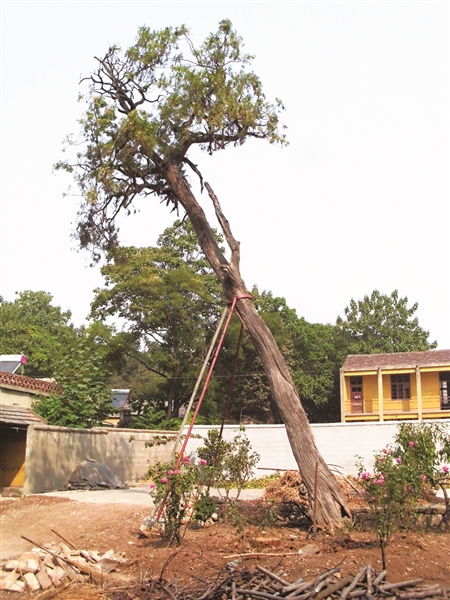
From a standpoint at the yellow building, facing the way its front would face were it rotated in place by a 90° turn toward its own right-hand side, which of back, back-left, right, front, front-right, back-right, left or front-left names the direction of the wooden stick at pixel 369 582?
left

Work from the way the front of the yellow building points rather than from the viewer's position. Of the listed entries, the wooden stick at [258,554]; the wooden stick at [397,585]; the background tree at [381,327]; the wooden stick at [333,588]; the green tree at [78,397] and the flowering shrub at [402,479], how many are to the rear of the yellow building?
1

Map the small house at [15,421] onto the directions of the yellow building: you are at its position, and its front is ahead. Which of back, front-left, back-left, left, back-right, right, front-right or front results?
front-right

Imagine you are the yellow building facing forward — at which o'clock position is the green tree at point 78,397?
The green tree is roughly at 1 o'clock from the yellow building.

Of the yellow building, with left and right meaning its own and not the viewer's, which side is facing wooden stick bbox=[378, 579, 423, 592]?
front

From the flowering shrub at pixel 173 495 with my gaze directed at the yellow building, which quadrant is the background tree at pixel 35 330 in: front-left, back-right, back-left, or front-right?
front-left

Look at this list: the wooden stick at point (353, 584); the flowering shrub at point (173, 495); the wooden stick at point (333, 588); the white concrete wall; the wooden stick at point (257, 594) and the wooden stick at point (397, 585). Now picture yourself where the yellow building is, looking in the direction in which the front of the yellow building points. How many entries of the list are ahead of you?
6

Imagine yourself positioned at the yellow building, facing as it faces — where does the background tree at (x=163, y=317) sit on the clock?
The background tree is roughly at 2 o'clock from the yellow building.

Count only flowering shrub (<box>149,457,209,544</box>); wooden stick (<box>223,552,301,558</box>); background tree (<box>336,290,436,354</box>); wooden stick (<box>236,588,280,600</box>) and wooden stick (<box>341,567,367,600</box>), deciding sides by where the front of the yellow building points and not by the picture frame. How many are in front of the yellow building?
4

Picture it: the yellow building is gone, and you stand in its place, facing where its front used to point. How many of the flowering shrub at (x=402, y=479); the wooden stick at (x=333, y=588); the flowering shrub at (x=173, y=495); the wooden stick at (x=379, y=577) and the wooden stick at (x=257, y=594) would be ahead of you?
5

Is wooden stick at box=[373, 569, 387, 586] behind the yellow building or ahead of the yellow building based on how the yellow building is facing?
ahead

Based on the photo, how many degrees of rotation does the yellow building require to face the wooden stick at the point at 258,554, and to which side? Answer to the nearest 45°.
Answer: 0° — it already faces it

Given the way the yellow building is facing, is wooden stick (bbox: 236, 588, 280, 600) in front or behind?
in front

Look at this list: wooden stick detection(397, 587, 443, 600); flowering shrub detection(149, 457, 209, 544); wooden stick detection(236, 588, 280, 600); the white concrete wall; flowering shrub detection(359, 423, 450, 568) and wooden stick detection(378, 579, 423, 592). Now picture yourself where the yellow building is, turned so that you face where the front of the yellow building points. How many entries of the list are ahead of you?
6

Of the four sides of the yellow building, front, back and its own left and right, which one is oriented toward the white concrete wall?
front

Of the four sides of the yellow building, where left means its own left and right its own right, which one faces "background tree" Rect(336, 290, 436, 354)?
back

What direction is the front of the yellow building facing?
toward the camera
